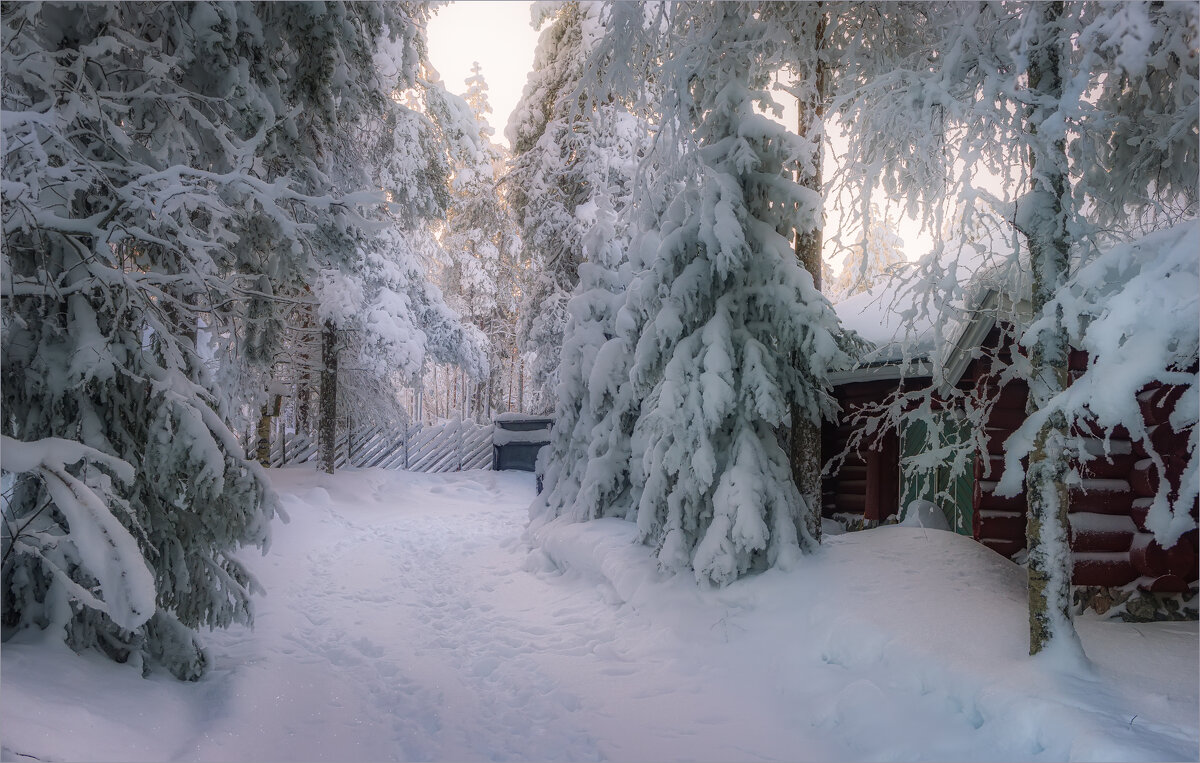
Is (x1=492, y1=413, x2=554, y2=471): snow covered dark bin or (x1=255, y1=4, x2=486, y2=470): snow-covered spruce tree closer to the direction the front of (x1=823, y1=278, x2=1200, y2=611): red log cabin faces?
the snow-covered spruce tree

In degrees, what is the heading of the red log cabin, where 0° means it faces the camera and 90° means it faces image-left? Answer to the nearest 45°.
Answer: approximately 45°

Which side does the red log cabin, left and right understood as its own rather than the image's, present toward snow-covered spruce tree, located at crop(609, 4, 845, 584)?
front
